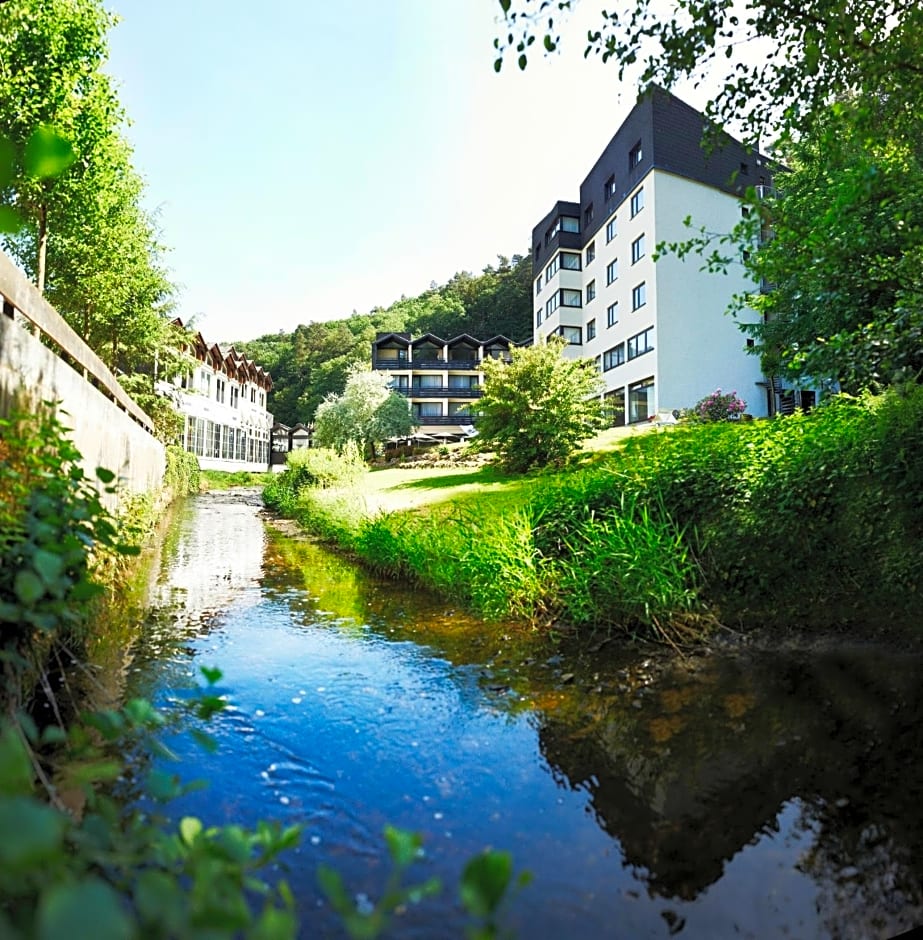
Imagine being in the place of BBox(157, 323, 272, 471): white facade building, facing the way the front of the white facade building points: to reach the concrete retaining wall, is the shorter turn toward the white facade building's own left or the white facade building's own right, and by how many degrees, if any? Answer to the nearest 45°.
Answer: approximately 45° to the white facade building's own right

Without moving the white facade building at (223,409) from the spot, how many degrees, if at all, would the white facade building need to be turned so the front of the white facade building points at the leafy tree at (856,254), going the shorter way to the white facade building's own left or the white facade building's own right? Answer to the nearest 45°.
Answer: approximately 45° to the white facade building's own right

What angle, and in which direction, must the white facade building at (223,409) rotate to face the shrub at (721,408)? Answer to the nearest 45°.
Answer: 0° — it already faces it

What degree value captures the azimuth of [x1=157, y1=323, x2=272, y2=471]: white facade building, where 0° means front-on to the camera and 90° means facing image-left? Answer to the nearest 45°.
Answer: approximately 315°
